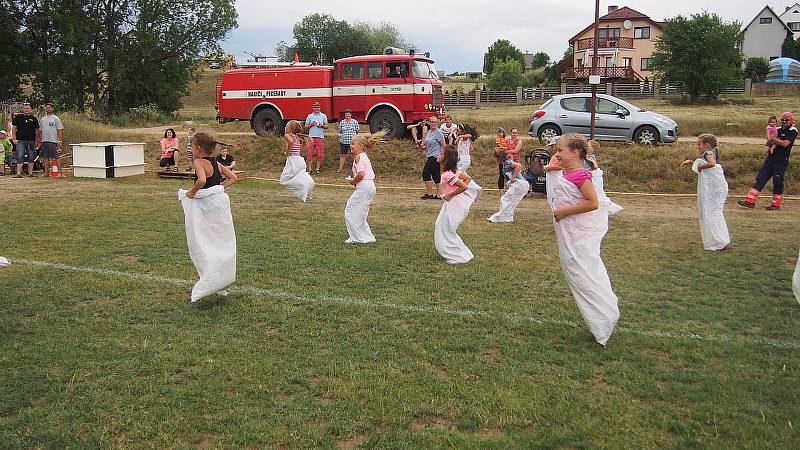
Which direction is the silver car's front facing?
to the viewer's right

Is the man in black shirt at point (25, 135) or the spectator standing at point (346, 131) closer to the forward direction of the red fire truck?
the spectator standing

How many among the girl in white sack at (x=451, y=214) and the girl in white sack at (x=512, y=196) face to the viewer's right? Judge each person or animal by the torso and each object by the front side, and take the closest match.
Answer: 0

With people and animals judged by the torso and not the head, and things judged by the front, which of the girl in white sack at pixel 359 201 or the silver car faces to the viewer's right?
the silver car

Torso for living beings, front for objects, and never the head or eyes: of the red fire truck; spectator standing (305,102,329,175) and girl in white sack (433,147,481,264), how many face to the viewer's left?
1

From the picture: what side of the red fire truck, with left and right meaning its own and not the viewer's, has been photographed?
right

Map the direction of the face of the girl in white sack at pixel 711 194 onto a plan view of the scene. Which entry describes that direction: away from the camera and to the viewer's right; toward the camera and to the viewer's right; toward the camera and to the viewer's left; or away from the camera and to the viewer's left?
toward the camera and to the viewer's left

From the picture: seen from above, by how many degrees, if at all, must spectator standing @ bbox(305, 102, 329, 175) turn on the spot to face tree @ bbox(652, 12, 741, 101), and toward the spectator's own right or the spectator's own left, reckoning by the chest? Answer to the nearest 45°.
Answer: approximately 135° to the spectator's own left

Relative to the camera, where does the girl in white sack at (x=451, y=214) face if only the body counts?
to the viewer's left

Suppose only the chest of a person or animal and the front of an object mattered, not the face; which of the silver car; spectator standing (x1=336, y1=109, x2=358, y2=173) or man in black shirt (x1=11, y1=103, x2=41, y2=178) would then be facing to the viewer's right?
the silver car

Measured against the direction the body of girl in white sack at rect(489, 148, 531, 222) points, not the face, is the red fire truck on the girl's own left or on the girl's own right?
on the girl's own right

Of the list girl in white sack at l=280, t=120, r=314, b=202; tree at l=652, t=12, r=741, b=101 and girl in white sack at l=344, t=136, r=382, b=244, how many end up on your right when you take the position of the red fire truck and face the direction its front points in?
2
